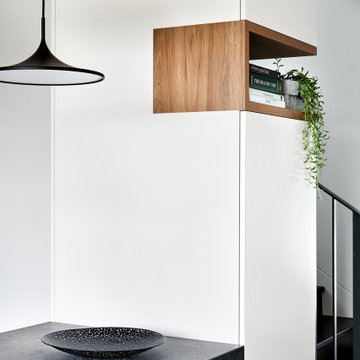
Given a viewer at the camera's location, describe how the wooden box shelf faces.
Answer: facing the viewer and to the right of the viewer

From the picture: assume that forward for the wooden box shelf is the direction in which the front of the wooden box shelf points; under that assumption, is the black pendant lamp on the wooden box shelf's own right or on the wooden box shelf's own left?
on the wooden box shelf's own right
